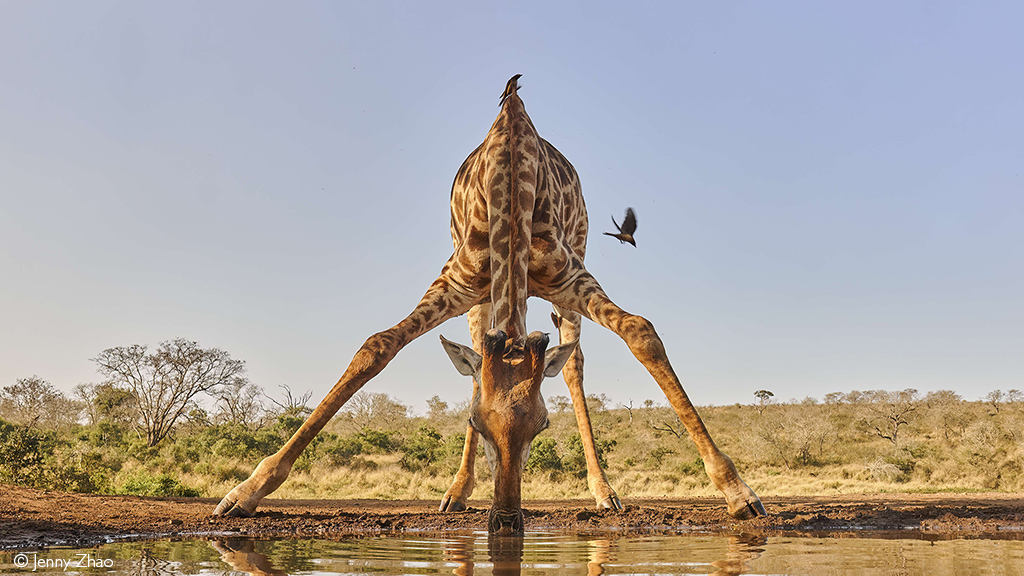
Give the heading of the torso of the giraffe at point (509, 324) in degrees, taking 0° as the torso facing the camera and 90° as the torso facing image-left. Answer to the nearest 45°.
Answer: approximately 0°

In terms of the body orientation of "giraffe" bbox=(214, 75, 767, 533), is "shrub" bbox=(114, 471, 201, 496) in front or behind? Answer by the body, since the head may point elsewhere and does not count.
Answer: behind

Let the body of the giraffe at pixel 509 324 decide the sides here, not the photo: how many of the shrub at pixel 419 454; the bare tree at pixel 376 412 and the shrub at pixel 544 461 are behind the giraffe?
3

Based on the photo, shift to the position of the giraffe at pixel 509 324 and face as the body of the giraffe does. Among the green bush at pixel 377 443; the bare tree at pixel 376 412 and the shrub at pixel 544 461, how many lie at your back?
3

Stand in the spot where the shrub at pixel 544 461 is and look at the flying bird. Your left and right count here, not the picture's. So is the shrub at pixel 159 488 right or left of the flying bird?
right

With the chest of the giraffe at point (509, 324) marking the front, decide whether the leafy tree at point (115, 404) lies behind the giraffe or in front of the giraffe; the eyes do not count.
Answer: behind

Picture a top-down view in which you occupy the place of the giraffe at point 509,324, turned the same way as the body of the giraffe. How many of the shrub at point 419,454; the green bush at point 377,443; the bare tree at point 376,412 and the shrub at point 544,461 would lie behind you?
4

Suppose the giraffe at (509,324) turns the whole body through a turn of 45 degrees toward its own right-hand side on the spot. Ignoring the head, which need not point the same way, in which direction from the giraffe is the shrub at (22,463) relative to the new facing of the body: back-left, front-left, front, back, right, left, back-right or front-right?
right

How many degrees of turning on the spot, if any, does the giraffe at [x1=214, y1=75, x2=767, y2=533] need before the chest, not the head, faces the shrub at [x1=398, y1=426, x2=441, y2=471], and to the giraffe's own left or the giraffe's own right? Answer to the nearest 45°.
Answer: approximately 180°

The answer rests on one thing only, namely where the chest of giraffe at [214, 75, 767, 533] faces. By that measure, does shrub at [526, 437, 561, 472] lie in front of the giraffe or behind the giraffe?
behind

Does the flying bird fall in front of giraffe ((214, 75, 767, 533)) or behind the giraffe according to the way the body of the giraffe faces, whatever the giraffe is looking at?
behind
